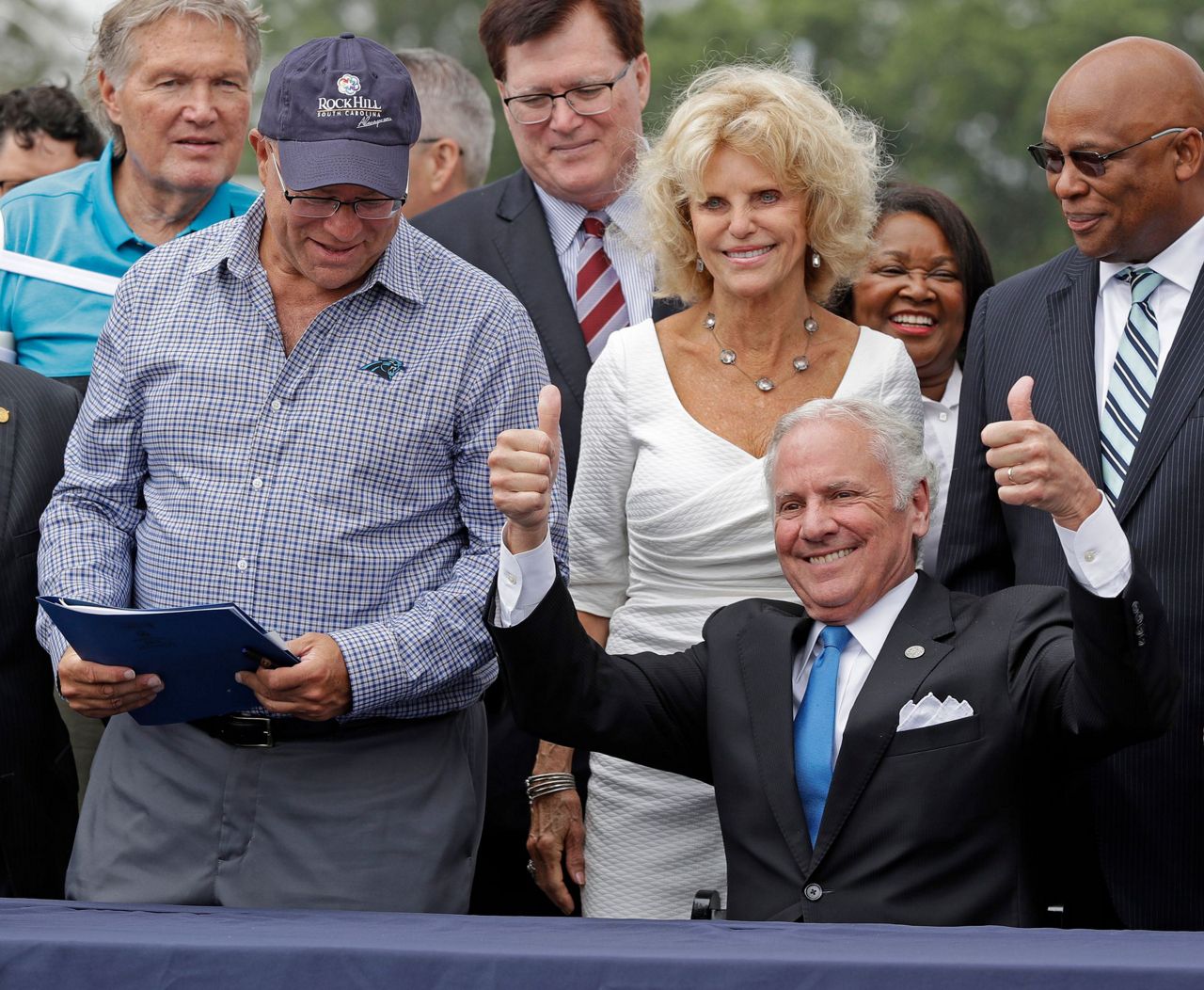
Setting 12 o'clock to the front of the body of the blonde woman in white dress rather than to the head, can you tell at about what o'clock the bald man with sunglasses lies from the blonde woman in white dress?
The bald man with sunglasses is roughly at 9 o'clock from the blonde woman in white dress.

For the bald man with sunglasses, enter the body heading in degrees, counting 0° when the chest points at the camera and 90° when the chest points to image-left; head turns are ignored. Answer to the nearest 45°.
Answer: approximately 45°

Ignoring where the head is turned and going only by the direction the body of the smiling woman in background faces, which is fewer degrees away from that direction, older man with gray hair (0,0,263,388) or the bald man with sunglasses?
the bald man with sunglasses

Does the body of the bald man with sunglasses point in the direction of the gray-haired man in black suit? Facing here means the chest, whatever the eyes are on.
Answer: yes

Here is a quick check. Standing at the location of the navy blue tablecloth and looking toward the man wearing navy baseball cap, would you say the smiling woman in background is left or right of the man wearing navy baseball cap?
right

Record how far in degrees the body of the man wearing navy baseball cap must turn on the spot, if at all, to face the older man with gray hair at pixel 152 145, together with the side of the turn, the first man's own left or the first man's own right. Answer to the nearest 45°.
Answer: approximately 135° to the first man's own right

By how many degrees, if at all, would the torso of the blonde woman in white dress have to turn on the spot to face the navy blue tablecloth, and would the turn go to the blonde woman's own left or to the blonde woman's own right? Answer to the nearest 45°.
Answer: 0° — they already face it

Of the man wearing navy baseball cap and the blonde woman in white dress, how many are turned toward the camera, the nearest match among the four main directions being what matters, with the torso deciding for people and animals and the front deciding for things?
2
